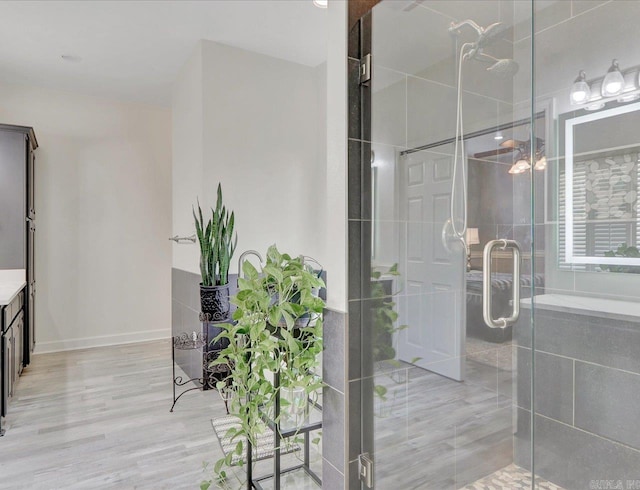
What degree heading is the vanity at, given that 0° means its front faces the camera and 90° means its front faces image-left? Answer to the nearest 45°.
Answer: approximately 270°

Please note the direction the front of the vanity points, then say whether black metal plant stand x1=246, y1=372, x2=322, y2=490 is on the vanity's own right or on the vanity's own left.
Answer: on the vanity's own right

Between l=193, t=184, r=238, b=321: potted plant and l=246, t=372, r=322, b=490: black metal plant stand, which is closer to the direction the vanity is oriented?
the potted plant

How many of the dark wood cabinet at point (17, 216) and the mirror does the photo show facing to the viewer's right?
1

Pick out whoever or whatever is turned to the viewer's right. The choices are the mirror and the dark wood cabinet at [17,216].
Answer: the dark wood cabinet

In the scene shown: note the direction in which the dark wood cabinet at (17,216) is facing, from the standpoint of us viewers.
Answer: facing to the right of the viewer

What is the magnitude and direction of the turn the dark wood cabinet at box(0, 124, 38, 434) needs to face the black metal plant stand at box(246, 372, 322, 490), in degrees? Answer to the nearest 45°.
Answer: approximately 90° to its right

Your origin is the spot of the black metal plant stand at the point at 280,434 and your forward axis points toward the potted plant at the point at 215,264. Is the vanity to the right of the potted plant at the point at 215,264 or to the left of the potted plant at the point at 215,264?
left

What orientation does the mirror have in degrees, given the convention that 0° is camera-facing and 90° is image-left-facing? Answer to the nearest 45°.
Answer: approximately 45°

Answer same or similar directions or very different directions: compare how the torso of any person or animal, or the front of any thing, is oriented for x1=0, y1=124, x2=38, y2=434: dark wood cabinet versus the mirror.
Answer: very different directions
